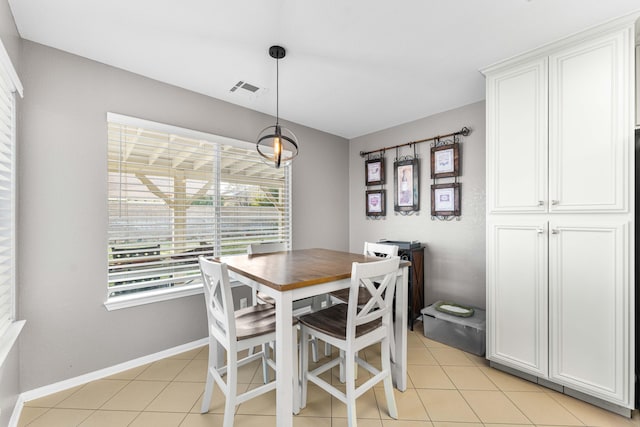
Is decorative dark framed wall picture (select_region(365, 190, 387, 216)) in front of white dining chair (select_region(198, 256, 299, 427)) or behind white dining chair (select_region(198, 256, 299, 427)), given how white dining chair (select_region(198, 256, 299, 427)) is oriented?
in front

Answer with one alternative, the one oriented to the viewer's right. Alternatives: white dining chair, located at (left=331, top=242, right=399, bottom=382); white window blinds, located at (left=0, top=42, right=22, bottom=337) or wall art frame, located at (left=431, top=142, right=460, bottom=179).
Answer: the white window blinds

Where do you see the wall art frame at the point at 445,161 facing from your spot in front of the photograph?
facing the viewer and to the left of the viewer

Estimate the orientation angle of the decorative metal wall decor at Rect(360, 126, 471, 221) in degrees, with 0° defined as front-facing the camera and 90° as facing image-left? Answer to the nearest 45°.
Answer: approximately 45°

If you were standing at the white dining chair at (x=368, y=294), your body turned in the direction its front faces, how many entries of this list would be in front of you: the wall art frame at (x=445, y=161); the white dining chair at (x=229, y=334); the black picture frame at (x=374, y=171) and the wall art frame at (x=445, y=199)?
1

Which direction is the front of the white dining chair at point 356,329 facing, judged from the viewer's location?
facing away from the viewer and to the left of the viewer

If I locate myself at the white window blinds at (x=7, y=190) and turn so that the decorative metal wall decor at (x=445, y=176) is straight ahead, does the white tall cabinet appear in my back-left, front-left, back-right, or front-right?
front-right

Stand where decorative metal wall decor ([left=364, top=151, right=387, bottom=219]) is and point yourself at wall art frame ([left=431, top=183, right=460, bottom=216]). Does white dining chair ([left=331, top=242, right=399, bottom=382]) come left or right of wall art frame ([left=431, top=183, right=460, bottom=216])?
right

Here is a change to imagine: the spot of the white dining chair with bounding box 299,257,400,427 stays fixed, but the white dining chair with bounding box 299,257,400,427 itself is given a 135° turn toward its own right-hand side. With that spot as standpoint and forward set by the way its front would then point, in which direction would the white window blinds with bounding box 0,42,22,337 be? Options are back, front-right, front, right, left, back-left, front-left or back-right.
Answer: back

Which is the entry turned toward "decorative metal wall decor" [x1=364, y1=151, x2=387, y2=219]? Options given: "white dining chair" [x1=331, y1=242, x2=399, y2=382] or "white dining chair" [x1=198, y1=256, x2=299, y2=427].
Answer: "white dining chair" [x1=198, y1=256, x2=299, y2=427]

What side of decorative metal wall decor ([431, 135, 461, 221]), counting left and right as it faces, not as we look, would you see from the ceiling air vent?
front

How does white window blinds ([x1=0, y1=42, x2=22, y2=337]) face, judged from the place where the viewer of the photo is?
facing to the right of the viewer

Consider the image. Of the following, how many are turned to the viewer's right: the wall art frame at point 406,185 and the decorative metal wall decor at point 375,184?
0

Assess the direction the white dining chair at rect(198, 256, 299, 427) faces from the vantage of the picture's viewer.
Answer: facing away from the viewer and to the right of the viewer
